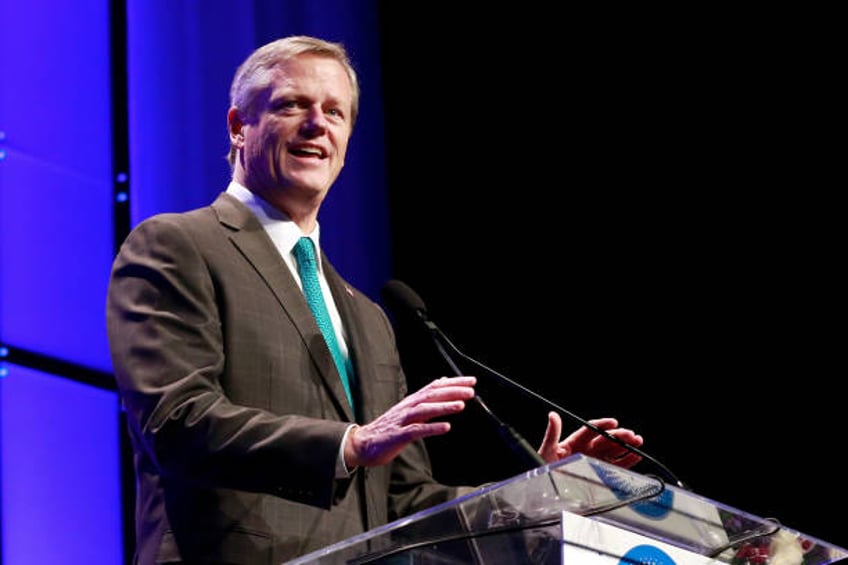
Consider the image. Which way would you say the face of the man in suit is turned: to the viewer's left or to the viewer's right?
to the viewer's right

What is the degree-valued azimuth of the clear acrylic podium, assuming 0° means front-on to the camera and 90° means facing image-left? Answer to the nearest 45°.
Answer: approximately 315°

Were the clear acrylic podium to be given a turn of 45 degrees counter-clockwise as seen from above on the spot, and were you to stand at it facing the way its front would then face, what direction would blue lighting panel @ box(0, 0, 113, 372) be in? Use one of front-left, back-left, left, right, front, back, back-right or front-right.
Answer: back-left

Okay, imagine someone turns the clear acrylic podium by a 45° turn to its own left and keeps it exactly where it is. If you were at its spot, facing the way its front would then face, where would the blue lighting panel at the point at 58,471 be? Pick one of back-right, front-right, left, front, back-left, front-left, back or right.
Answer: back-left

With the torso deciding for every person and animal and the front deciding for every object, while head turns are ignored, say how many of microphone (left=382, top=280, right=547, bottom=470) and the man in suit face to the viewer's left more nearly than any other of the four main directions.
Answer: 1

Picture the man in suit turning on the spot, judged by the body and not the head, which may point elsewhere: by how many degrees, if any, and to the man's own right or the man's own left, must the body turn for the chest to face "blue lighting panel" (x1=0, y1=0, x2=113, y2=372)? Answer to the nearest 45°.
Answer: approximately 180°

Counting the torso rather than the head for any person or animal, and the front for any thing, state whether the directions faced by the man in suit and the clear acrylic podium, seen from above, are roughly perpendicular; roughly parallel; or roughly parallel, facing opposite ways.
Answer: roughly parallel

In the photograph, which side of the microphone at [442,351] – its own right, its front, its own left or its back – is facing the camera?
left

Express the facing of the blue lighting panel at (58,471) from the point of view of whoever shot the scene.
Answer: facing the viewer and to the right of the viewer
